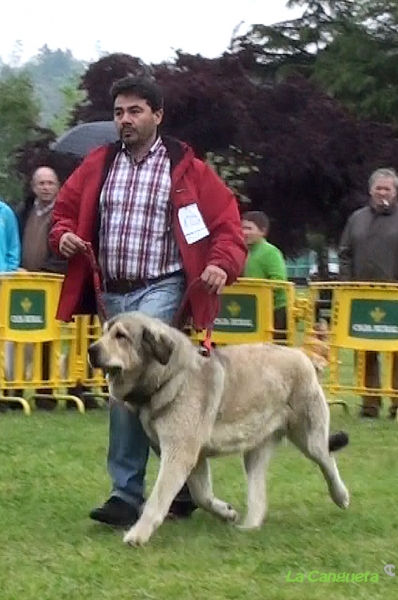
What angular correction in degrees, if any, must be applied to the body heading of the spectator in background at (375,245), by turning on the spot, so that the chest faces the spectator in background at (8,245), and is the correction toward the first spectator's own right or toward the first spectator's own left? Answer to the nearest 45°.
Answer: approximately 90° to the first spectator's own right

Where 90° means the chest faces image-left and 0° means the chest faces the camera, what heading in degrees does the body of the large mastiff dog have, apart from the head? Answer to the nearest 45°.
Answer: approximately 45°

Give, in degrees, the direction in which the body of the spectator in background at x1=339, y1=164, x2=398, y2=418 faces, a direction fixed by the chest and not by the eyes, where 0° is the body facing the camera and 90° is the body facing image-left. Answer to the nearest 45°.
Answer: approximately 0°

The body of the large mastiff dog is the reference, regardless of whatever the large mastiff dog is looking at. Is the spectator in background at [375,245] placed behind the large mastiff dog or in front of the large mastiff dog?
behind

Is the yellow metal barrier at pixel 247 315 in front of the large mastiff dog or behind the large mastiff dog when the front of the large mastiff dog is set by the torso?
behind

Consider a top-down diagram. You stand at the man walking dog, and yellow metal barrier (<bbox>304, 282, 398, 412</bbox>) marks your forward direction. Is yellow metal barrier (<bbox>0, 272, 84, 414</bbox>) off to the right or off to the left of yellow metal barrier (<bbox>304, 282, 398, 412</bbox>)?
left

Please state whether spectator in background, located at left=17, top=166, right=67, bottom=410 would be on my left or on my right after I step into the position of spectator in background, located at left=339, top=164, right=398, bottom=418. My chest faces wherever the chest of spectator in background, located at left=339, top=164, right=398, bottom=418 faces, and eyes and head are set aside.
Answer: on my right
